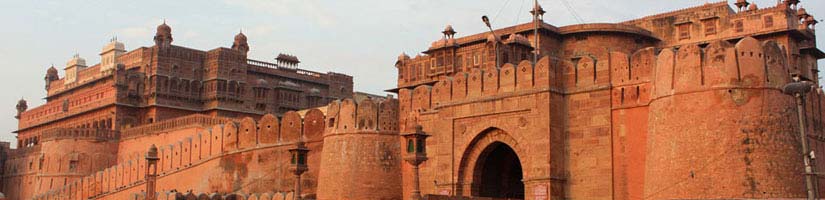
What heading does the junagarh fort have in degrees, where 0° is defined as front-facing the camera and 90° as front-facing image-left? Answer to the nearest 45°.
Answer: approximately 45°
